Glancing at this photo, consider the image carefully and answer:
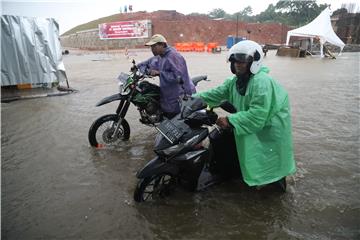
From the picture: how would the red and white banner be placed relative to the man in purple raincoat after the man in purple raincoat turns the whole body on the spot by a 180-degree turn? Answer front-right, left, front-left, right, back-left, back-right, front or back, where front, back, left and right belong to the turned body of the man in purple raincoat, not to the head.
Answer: left

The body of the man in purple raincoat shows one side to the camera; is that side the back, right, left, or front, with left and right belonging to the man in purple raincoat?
left

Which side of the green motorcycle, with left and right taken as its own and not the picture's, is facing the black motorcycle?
left

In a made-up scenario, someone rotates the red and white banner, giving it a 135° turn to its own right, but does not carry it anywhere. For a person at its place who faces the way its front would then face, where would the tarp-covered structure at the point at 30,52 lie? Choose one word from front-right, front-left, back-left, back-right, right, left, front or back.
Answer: back-left

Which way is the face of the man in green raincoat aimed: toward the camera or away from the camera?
toward the camera

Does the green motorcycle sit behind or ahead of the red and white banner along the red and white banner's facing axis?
ahead

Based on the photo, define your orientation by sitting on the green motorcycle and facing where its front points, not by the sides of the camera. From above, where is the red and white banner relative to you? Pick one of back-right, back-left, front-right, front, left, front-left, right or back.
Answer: back-right

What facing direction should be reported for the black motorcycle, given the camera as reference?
facing the viewer and to the left of the viewer

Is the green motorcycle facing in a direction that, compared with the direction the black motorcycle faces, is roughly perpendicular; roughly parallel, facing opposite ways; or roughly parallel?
roughly parallel

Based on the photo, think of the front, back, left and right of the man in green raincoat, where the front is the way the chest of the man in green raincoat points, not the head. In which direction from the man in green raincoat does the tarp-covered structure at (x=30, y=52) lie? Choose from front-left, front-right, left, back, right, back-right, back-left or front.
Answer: right

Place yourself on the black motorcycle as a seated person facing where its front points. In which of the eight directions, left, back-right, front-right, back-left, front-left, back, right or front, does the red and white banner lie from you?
back-right

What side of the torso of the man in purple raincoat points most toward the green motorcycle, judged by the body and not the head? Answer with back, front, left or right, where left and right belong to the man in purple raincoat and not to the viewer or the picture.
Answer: front

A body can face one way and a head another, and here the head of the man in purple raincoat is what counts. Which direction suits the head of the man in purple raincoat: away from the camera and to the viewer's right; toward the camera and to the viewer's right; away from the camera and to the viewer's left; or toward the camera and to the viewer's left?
toward the camera and to the viewer's left

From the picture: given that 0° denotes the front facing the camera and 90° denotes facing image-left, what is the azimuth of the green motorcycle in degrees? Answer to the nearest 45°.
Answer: approximately 45°

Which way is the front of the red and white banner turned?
toward the camera

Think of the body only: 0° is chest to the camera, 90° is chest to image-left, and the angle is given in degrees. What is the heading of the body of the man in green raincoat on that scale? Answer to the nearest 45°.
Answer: approximately 45°

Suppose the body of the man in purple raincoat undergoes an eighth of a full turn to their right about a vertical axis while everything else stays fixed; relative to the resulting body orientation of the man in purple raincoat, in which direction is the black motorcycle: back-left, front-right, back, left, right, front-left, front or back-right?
back-left
